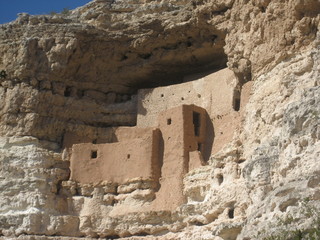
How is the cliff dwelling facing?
toward the camera
